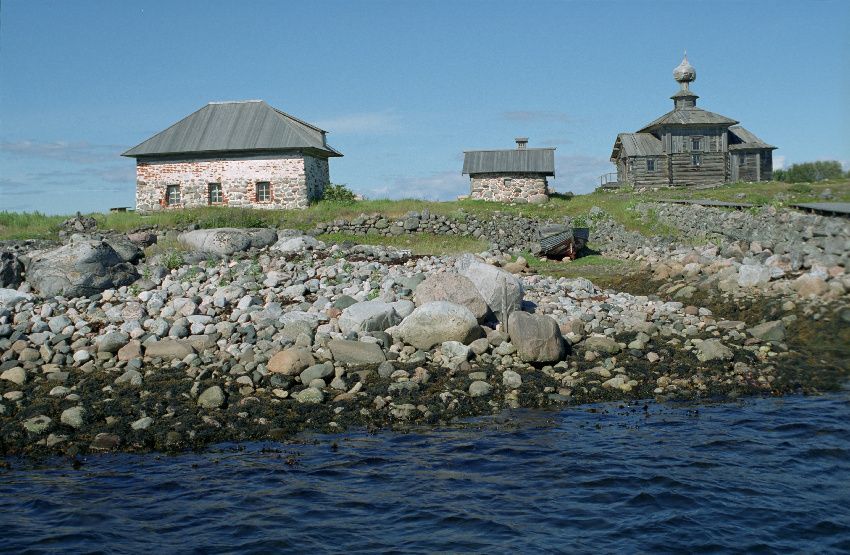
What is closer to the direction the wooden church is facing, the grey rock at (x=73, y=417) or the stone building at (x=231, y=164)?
the stone building

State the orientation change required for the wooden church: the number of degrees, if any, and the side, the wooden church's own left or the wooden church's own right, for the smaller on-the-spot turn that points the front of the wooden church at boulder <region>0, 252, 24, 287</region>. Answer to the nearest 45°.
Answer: approximately 90° to the wooden church's own left

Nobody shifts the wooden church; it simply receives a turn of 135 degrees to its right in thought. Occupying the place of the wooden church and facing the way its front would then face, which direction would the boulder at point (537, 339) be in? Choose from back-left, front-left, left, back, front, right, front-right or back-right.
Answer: back-right

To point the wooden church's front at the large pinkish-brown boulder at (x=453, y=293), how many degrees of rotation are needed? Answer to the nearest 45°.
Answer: approximately 90° to its left

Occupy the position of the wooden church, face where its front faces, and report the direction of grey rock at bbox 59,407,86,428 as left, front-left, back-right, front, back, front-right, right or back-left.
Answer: left

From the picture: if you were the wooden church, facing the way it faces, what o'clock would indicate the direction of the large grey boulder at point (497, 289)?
The large grey boulder is roughly at 9 o'clock from the wooden church.

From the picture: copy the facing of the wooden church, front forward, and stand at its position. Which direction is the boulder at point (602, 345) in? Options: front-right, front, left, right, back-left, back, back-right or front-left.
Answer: left

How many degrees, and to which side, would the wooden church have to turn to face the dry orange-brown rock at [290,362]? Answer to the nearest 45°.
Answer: approximately 90° to its left

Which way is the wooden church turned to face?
to the viewer's left

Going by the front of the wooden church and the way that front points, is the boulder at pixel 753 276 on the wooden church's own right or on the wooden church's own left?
on the wooden church's own left

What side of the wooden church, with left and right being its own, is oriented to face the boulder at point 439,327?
left

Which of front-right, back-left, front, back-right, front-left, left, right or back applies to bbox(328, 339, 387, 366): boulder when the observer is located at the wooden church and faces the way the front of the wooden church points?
left

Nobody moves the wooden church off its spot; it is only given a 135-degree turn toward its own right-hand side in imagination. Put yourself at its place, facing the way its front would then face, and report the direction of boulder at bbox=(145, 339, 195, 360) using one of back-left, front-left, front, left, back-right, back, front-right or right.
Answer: back-right
